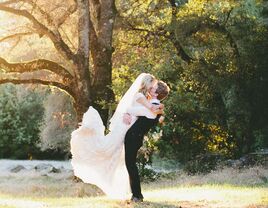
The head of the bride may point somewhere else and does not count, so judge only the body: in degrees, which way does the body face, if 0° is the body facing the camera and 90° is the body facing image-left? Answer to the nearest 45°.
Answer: approximately 270°

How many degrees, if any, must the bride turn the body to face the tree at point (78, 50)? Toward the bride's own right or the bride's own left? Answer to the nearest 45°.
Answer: approximately 90° to the bride's own left

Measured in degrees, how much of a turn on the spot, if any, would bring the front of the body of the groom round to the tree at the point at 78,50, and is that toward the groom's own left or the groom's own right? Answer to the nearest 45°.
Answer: approximately 90° to the groom's own right

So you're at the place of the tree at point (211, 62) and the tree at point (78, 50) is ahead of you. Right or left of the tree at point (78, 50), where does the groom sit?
left

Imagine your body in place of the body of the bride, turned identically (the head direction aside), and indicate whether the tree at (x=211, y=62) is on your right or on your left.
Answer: on your left

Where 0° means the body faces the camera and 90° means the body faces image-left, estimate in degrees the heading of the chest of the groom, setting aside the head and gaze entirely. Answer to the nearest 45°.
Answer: approximately 90°

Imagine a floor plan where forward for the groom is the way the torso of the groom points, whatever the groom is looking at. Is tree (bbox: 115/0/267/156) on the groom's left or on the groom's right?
on the groom's right

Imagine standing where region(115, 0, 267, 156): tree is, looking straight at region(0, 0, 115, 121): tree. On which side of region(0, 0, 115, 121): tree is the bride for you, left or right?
left
